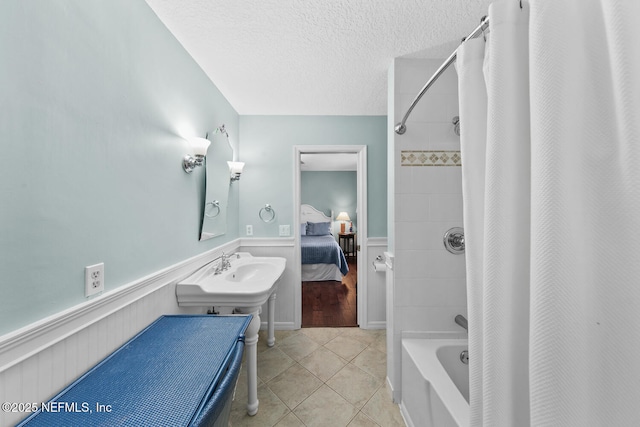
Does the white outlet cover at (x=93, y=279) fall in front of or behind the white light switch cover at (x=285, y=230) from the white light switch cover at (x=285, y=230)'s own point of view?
in front

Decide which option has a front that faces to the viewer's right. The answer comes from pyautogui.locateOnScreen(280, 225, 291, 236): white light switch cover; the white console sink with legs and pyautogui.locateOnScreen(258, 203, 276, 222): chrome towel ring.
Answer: the white console sink with legs

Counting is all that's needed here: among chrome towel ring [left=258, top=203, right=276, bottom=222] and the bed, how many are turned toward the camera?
2

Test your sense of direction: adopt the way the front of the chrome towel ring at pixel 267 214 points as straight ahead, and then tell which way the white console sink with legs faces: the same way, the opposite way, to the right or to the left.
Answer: to the left

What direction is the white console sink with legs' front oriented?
to the viewer's right

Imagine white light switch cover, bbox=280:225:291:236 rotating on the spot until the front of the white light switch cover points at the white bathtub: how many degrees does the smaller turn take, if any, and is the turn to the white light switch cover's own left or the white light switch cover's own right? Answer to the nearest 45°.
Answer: approximately 45° to the white light switch cover's own left

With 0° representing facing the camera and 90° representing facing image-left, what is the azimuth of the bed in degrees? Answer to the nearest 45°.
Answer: approximately 0°

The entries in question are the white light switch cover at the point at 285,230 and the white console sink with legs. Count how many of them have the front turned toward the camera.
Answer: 1
